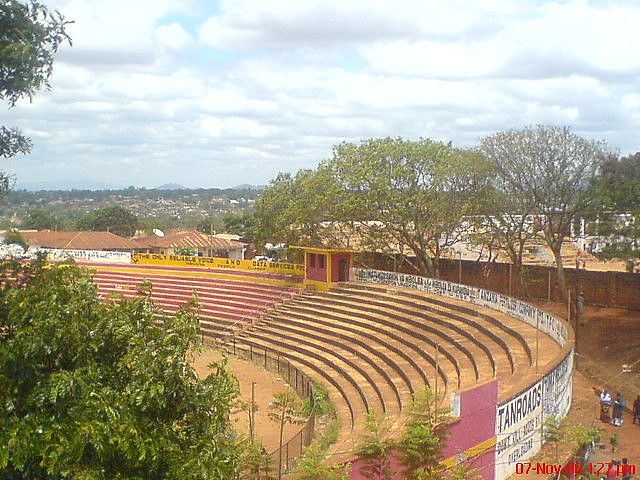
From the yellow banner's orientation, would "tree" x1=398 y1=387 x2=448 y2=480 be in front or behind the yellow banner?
in front

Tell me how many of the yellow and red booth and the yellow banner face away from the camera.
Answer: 0

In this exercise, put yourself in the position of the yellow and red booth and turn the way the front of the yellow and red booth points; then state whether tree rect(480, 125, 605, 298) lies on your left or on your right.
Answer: on your left

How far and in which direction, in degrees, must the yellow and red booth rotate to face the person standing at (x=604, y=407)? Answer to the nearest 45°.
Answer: approximately 45° to its left

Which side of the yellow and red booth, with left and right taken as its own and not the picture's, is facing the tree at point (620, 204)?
left

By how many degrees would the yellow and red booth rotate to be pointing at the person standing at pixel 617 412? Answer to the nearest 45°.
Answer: approximately 45° to its left

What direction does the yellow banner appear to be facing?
toward the camera

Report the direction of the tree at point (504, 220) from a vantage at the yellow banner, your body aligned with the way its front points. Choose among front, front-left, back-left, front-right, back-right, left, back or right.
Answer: front-left

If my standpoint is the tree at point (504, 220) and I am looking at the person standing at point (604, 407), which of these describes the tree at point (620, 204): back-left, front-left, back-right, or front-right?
front-left

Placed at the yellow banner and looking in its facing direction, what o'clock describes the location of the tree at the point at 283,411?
The tree is roughly at 12 o'clock from the yellow banner.

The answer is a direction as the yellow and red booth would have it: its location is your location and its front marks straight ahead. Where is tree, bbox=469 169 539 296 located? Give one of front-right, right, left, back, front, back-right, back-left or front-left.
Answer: back-left

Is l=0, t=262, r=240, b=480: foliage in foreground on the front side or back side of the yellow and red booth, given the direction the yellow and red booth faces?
on the front side
